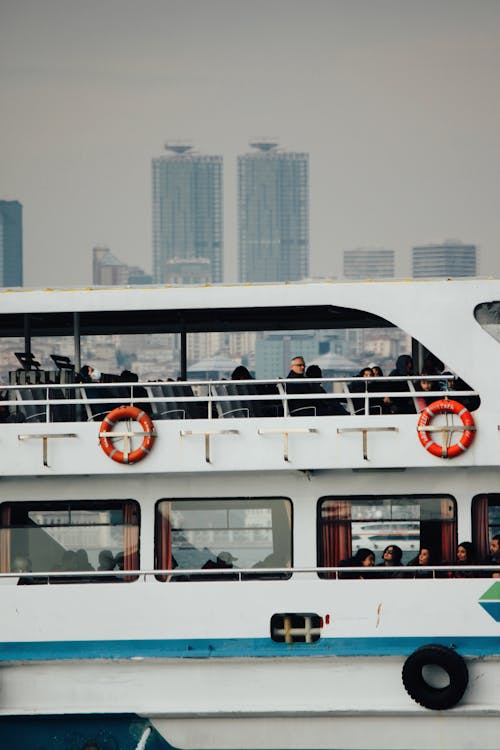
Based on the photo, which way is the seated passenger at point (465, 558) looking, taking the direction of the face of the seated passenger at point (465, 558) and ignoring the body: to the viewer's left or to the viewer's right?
to the viewer's left
